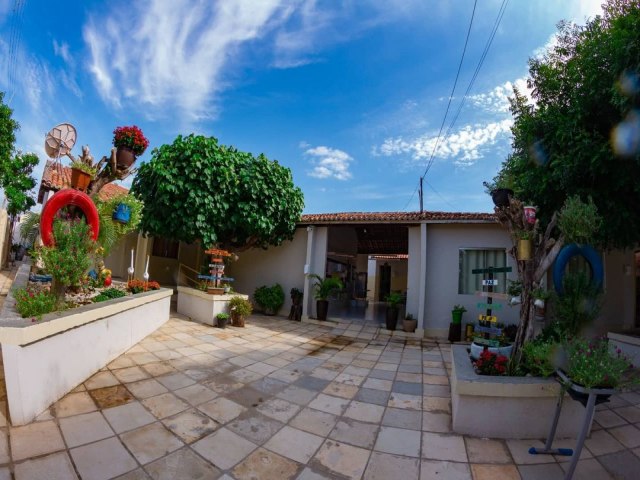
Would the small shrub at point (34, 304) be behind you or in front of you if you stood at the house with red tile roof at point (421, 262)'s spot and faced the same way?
in front

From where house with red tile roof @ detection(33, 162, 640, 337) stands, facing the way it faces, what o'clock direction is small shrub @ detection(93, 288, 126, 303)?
The small shrub is roughly at 2 o'clock from the house with red tile roof.

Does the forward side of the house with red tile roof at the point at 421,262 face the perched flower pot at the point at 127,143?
no

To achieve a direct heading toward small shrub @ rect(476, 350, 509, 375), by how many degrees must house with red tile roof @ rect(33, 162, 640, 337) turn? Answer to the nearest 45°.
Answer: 0° — it already faces it

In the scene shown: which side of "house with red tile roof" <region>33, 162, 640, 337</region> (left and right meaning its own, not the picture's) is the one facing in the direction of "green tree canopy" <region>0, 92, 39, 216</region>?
right

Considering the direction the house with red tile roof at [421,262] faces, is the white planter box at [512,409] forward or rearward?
forward

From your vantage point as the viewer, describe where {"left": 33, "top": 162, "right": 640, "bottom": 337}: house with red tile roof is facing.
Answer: facing the viewer

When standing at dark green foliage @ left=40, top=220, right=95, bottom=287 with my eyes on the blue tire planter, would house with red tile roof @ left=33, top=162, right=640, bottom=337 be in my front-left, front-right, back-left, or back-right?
front-left

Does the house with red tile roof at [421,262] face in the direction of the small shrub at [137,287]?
no
